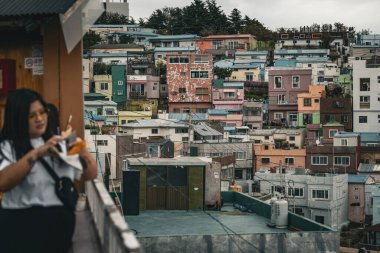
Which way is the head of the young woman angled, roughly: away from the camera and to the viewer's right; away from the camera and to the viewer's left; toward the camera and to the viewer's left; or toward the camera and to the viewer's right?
toward the camera and to the viewer's right

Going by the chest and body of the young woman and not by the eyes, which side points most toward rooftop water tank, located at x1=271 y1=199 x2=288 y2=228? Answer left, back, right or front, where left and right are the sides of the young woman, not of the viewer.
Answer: left

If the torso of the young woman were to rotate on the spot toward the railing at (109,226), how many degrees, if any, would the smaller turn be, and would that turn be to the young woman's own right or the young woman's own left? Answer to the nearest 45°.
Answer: approximately 90° to the young woman's own left

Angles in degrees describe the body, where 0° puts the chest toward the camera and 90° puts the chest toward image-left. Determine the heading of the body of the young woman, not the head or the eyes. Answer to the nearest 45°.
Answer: approximately 315°

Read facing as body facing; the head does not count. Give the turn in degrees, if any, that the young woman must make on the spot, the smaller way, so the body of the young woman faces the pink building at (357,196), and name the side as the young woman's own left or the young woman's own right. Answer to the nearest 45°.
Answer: approximately 90° to the young woman's own left
